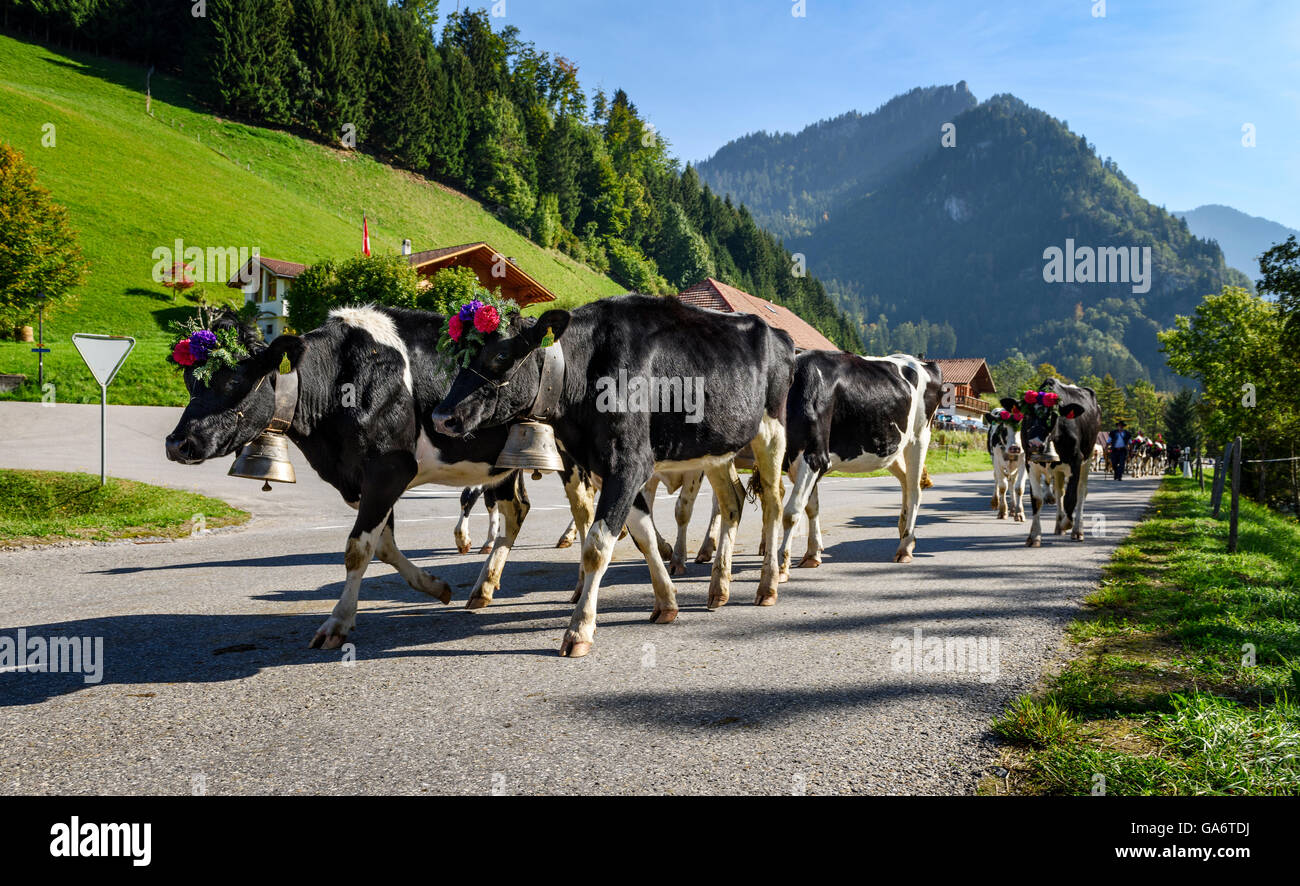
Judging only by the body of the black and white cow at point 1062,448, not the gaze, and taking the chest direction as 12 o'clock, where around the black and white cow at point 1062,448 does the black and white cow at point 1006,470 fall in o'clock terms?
the black and white cow at point 1006,470 is roughly at 4 o'clock from the black and white cow at point 1062,448.

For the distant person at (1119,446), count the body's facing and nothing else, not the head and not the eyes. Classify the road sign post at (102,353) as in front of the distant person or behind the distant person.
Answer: in front

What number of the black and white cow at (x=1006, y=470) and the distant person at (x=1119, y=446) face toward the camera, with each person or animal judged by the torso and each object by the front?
2

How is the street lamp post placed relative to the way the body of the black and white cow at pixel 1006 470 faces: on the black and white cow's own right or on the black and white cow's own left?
on the black and white cow's own right

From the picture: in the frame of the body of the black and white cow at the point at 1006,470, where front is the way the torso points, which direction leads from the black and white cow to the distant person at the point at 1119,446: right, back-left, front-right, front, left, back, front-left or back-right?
back

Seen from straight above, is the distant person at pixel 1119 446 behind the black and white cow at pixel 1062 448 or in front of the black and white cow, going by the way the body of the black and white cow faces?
behind

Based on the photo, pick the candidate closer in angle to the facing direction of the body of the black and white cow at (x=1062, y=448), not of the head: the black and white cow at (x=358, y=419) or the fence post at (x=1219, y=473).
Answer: the black and white cow

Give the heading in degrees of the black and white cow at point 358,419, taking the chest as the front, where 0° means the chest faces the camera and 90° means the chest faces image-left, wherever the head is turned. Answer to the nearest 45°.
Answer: approximately 45°

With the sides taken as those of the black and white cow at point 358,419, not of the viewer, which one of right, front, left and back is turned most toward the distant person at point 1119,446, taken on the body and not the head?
back

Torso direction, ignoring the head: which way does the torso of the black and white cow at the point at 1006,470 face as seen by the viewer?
toward the camera

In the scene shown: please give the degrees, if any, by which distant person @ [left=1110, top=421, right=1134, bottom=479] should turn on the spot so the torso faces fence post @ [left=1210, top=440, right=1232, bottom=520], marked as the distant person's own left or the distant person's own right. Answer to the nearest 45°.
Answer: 0° — they already face it

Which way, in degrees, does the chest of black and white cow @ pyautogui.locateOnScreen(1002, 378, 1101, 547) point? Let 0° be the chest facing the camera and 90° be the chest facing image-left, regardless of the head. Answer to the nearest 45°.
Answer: approximately 45°

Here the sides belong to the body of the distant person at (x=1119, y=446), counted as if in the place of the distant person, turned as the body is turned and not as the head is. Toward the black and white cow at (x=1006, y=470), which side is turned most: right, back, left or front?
front
